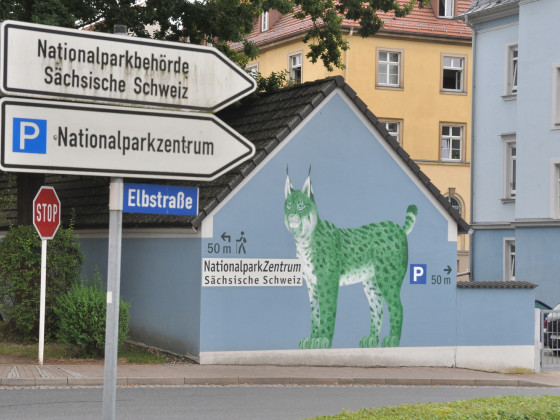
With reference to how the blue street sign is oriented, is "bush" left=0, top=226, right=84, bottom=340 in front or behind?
behind

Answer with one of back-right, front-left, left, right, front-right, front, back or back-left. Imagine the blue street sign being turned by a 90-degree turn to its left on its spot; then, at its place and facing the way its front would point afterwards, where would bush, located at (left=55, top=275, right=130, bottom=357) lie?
left

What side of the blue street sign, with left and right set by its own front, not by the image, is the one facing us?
front

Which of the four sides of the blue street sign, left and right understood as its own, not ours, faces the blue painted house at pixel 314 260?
back

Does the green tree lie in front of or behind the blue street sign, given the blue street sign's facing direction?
behind

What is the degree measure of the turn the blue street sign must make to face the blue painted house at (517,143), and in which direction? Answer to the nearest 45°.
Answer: approximately 135° to its left
